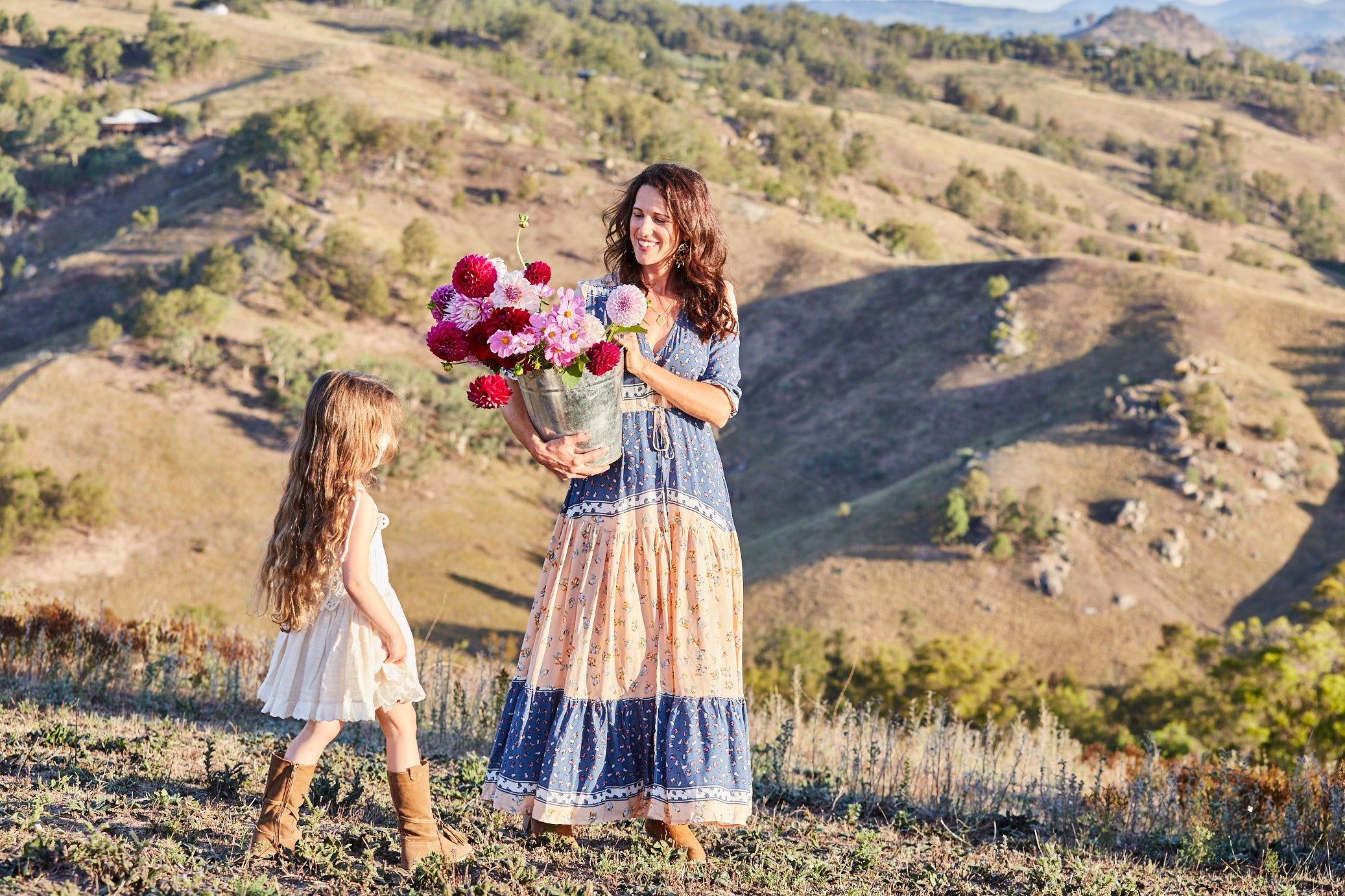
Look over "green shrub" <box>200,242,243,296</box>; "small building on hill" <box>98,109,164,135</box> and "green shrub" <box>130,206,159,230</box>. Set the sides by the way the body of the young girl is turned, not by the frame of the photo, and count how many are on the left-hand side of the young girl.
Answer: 3

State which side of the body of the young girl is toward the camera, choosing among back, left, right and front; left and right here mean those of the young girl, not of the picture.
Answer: right

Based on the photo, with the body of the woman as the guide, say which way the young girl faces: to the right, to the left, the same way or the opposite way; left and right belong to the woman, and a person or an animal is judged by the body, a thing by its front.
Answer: to the left

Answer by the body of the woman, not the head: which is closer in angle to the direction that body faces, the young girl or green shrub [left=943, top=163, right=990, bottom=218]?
the young girl

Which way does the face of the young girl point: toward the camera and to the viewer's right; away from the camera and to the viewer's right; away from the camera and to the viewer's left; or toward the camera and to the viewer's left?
away from the camera and to the viewer's right

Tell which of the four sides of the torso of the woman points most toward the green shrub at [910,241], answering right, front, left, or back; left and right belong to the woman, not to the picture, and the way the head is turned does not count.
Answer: back

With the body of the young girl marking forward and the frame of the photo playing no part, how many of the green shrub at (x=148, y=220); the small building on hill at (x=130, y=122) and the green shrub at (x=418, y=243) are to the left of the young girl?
3

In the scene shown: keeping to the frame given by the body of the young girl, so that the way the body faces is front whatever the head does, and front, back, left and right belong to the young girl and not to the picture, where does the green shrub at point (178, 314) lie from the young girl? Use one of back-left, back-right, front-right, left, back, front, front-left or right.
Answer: left

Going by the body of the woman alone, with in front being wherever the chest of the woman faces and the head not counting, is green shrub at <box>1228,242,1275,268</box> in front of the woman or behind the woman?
behind

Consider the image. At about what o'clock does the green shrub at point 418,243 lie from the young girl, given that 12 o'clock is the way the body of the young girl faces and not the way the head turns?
The green shrub is roughly at 9 o'clock from the young girl.

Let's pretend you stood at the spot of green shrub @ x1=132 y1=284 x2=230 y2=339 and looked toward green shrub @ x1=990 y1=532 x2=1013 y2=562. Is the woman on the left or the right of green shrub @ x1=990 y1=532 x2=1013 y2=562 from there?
right

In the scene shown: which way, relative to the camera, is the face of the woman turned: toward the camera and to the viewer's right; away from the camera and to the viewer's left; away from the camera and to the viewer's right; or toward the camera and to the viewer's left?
toward the camera and to the viewer's left

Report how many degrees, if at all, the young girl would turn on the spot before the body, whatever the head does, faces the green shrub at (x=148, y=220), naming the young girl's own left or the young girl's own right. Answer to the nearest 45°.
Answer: approximately 90° to the young girl's own left
